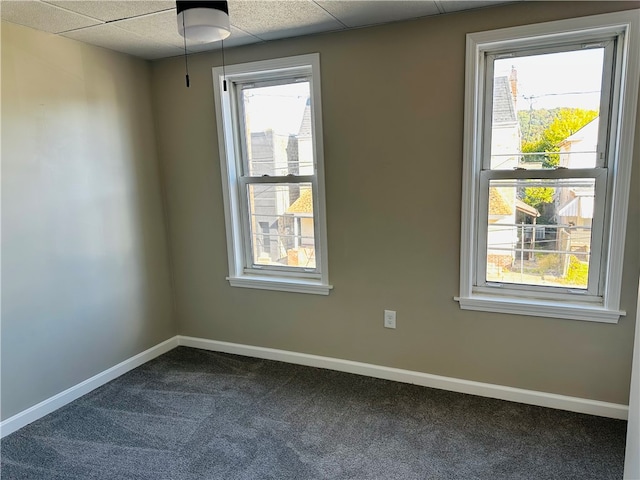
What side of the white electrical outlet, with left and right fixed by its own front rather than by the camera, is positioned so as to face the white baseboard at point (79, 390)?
right

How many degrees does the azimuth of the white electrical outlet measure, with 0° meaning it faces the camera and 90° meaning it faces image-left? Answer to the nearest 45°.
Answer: approximately 0°
